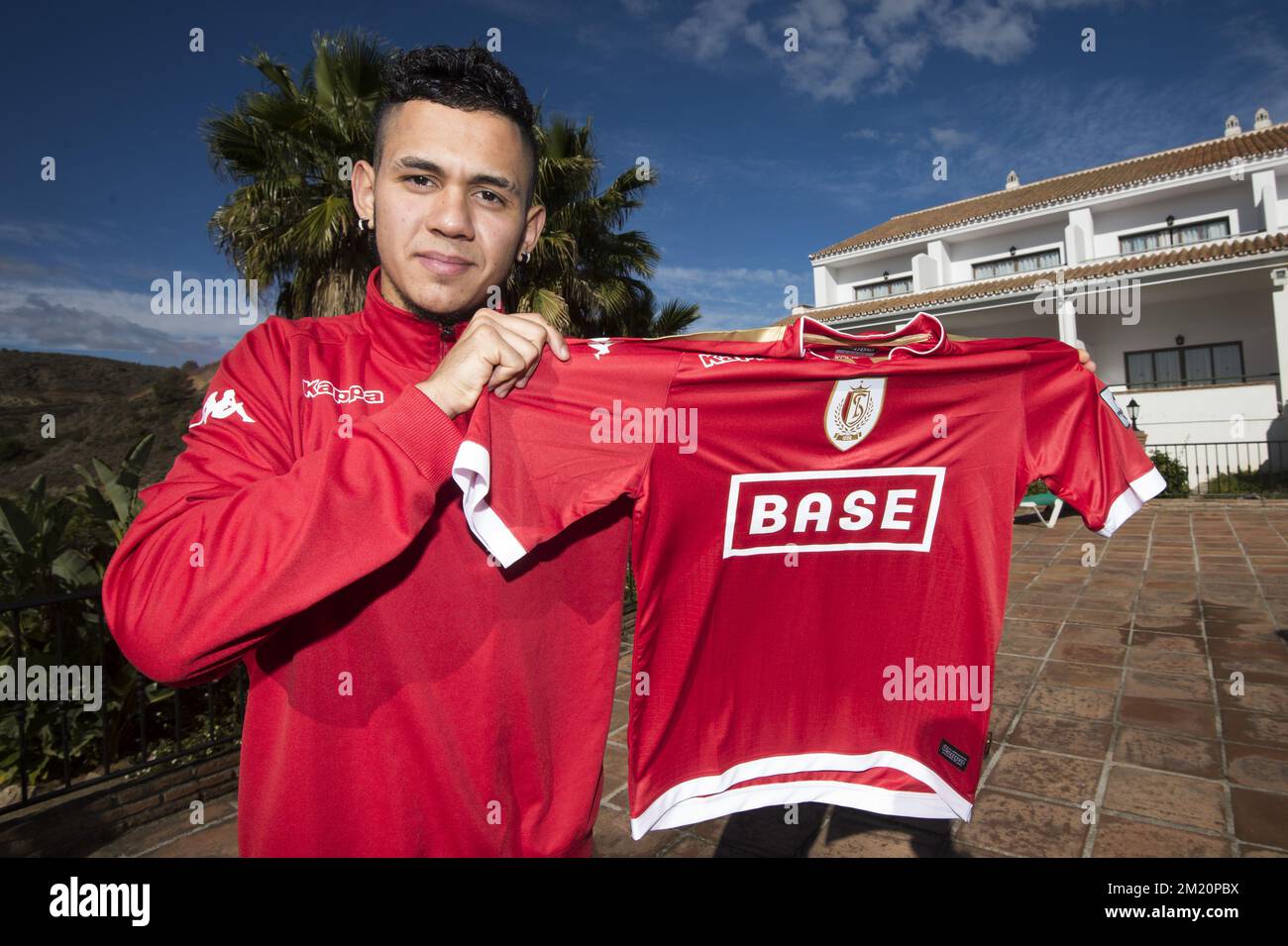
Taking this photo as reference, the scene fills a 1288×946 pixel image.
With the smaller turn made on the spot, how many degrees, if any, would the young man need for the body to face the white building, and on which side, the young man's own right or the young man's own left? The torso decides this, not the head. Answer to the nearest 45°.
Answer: approximately 135° to the young man's own left

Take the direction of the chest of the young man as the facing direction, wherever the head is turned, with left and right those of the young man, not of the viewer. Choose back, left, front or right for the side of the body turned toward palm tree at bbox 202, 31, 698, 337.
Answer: back

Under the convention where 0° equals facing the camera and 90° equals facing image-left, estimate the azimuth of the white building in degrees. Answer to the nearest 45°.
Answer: approximately 45°

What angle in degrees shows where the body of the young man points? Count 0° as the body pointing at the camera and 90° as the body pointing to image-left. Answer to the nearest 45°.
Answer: approximately 0°
